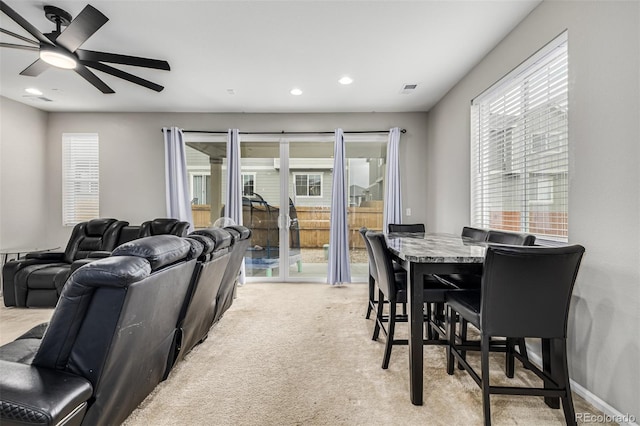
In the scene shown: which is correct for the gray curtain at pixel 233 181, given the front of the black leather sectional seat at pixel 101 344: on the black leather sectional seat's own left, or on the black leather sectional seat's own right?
on the black leather sectional seat's own right

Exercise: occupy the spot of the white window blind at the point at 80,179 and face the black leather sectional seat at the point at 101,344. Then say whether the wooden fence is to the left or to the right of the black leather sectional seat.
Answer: left

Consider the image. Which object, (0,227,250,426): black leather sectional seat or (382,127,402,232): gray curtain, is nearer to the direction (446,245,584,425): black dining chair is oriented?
the gray curtain

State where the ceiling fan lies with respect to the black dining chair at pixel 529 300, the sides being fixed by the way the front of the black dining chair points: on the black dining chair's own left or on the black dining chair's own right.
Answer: on the black dining chair's own left

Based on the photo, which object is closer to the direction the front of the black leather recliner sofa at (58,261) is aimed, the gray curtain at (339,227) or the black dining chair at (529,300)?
the black dining chair

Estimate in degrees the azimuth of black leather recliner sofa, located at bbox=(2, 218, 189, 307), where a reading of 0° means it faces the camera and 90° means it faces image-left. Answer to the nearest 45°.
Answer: approximately 45°

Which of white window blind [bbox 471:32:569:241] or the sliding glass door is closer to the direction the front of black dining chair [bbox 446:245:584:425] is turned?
the sliding glass door

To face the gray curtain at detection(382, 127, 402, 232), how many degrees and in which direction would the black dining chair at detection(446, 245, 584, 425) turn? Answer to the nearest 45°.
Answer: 0° — it already faces it

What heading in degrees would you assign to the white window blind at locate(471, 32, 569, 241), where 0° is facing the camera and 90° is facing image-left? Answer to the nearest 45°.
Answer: approximately 45°

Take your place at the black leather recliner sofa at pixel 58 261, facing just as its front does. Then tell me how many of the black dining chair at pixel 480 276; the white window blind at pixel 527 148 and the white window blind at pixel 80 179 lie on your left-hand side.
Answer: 2

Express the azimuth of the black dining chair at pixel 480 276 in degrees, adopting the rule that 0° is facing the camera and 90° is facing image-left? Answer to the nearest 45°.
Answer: approximately 45°

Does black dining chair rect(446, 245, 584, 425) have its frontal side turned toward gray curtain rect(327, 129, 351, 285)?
yes
